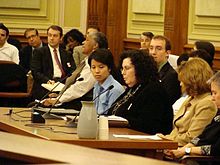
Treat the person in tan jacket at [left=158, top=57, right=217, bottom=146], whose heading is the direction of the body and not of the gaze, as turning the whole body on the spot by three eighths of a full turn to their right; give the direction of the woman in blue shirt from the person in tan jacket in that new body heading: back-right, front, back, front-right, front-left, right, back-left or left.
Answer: left

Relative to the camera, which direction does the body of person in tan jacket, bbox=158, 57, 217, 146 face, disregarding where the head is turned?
to the viewer's left

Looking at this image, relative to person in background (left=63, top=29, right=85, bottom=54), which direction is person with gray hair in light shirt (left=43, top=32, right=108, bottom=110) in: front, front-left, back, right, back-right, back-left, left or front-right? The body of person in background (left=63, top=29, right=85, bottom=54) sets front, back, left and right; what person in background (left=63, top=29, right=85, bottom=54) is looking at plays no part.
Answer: front-left

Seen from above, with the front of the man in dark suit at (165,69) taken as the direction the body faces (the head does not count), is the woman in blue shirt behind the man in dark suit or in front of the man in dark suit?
in front

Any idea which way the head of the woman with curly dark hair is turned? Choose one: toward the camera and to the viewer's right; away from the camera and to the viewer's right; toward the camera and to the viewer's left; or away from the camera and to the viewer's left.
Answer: toward the camera and to the viewer's left

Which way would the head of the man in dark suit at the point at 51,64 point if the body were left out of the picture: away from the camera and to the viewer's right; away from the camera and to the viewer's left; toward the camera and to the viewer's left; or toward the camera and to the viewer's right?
toward the camera and to the viewer's right

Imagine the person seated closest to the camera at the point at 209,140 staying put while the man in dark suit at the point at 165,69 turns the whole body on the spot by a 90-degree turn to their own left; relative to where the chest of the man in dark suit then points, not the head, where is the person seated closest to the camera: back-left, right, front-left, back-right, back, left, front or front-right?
front-right

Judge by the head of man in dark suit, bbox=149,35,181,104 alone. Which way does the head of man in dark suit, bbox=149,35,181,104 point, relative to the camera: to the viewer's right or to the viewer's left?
to the viewer's left

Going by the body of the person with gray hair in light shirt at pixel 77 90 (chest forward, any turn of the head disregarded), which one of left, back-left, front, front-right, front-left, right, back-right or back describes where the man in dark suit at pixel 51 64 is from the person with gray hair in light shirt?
right
